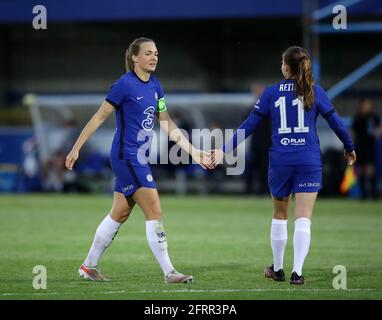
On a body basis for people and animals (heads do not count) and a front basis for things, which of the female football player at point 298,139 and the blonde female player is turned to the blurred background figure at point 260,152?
the female football player

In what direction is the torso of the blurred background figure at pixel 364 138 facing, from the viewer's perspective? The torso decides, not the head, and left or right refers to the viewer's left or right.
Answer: facing the viewer

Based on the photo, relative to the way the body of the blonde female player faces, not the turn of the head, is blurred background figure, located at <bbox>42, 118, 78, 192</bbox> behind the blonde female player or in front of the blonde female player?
behind

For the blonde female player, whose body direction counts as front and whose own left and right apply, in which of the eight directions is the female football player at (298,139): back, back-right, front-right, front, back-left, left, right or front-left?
front-left

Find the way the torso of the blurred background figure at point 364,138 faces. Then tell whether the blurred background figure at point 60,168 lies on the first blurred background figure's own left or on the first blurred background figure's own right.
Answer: on the first blurred background figure's own right

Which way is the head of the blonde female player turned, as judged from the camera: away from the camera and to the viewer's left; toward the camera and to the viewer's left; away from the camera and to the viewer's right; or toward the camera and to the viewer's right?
toward the camera and to the viewer's right

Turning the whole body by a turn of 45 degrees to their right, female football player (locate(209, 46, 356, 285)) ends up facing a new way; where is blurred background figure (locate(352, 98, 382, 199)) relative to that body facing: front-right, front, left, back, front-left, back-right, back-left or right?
front-left

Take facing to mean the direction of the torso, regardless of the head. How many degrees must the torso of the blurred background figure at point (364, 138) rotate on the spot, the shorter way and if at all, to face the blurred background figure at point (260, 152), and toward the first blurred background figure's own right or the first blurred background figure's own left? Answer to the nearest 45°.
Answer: approximately 90° to the first blurred background figure's own right

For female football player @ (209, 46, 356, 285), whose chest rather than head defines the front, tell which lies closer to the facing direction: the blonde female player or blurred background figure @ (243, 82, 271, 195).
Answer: the blurred background figure

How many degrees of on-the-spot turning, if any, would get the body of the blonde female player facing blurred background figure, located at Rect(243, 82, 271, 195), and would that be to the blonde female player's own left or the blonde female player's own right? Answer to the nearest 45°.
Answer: approximately 135° to the blonde female player's own left

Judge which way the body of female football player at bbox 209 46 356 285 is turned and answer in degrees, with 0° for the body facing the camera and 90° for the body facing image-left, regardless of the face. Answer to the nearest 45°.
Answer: approximately 180°

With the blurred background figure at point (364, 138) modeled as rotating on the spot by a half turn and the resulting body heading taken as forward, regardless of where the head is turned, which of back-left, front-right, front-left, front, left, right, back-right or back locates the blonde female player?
back
